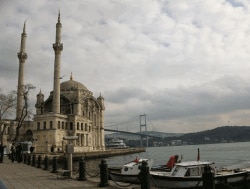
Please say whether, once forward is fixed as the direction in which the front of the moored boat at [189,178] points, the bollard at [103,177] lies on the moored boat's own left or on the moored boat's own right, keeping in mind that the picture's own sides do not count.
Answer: on the moored boat's own left

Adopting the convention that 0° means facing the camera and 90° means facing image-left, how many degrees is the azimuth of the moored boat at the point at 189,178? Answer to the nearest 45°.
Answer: approximately 90°

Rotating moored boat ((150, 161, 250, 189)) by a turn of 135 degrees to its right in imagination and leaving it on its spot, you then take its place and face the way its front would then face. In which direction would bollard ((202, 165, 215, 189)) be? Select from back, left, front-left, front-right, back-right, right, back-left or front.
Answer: back-right
